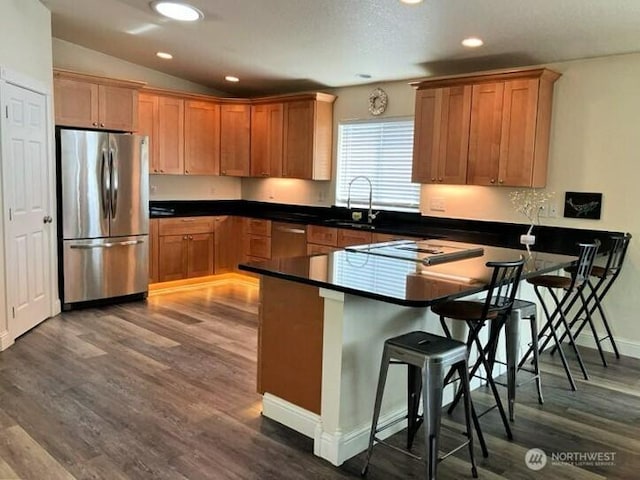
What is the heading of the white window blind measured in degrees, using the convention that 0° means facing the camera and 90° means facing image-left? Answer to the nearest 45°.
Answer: approximately 45°

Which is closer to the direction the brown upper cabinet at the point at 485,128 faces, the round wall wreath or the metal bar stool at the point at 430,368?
the metal bar stool

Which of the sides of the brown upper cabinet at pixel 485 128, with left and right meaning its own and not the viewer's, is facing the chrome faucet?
right

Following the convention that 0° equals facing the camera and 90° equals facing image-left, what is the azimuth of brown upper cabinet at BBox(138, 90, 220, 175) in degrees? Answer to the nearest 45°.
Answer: approximately 315°

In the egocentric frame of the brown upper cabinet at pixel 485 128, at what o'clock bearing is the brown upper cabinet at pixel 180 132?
the brown upper cabinet at pixel 180 132 is roughly at 2 o'clock from the brown upper cabinet at pixel 485 128.

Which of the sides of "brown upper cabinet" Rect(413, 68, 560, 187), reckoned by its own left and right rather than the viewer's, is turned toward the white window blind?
right

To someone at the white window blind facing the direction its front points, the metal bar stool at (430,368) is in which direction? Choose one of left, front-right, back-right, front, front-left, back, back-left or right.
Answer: front-left

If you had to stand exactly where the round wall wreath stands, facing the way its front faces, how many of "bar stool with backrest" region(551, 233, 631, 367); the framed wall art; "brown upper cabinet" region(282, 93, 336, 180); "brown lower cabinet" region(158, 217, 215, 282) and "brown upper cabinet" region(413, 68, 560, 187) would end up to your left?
3
